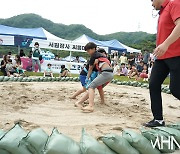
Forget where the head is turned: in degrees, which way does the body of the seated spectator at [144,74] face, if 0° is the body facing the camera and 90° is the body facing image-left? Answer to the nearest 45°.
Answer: approximately 45°

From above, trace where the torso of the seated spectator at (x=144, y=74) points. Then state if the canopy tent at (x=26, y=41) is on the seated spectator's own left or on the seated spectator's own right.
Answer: on the seated spectator's own right

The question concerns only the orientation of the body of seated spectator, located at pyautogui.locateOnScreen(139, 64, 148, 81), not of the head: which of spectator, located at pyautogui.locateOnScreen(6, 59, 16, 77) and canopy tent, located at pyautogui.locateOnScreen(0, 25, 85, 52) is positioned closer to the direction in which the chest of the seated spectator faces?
the spectator

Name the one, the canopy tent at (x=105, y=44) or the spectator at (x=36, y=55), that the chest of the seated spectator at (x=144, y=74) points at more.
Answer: the spectator

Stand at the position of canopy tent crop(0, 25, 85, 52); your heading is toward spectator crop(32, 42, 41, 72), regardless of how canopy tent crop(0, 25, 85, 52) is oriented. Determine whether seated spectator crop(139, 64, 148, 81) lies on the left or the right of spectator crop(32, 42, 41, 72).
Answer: left

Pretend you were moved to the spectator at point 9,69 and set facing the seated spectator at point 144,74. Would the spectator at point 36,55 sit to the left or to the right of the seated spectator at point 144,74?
left

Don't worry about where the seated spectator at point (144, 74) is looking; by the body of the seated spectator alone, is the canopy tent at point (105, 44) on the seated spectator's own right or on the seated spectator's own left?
on the seated spectator's own right

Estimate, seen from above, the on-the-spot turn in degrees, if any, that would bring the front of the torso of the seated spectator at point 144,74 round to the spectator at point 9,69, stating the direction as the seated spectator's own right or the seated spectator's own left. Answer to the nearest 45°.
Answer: approximately 90° to the seated spectator's own right

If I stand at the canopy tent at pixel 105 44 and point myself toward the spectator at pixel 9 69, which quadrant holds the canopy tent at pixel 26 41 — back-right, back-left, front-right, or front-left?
front-right

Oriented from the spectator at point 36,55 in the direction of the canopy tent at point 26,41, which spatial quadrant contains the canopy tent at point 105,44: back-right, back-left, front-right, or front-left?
front-right

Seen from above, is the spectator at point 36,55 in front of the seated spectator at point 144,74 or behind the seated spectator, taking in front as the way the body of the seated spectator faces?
in front
